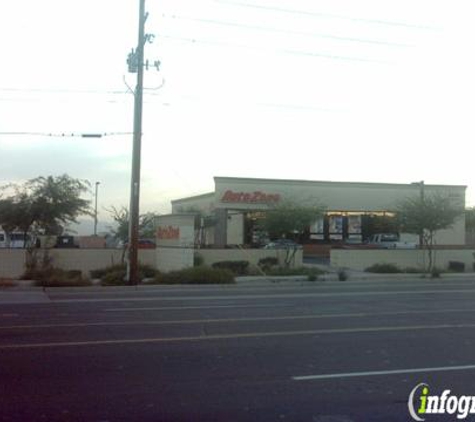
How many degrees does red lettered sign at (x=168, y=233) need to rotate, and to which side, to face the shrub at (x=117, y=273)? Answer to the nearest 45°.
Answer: approximately 45° to its right

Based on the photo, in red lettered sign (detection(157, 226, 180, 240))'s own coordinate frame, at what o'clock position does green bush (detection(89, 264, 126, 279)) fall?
The green bush is roughly at 2 o'clock from the red lettered sign.

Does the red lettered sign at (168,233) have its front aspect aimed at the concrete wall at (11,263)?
no

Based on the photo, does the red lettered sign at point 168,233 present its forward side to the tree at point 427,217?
no

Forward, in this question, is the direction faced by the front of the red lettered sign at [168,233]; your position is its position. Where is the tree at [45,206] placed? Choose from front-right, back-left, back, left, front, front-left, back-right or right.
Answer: back-right

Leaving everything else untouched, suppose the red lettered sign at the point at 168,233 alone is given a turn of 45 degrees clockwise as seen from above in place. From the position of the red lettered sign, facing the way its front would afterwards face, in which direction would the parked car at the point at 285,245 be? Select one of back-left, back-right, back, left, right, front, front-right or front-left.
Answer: back

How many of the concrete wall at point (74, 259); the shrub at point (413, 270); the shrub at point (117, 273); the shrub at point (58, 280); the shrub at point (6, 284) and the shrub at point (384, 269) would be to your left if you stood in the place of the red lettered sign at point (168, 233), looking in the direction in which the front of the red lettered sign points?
2

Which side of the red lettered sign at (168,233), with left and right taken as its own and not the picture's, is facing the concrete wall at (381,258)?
left

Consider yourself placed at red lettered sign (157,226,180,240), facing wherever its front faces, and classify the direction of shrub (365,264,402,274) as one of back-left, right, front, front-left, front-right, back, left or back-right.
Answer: left

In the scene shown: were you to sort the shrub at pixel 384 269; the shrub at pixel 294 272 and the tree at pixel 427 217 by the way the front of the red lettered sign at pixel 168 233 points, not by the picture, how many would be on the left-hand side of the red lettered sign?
3

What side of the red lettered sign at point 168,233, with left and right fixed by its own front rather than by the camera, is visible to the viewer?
front

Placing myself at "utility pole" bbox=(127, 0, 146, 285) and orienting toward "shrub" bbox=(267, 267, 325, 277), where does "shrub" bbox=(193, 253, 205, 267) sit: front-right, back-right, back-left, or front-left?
front-left

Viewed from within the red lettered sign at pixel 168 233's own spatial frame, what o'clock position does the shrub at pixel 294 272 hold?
The shrub is roughly at 9 o'clock from the red lettered sign.

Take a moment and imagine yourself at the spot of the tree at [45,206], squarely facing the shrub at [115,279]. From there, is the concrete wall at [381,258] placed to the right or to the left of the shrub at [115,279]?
left

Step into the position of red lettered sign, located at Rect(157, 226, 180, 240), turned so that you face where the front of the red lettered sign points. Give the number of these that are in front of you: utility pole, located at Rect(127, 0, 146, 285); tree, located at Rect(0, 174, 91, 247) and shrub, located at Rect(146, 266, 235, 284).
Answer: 2

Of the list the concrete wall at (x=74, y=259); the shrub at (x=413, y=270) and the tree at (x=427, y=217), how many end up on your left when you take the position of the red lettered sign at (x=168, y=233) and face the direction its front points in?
2

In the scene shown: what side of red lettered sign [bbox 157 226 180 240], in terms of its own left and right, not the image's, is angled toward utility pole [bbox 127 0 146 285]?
front

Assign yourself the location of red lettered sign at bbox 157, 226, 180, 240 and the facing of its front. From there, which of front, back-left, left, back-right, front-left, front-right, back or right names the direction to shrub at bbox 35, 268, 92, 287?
front-right

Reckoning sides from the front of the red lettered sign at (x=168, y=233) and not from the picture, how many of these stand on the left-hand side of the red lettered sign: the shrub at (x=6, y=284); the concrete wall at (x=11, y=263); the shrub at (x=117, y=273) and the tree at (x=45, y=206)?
0

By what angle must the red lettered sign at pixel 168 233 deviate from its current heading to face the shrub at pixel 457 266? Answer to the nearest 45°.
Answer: approximately 90° to its left

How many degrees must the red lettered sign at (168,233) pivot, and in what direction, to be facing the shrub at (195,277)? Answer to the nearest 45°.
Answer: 0° — it already faces it
